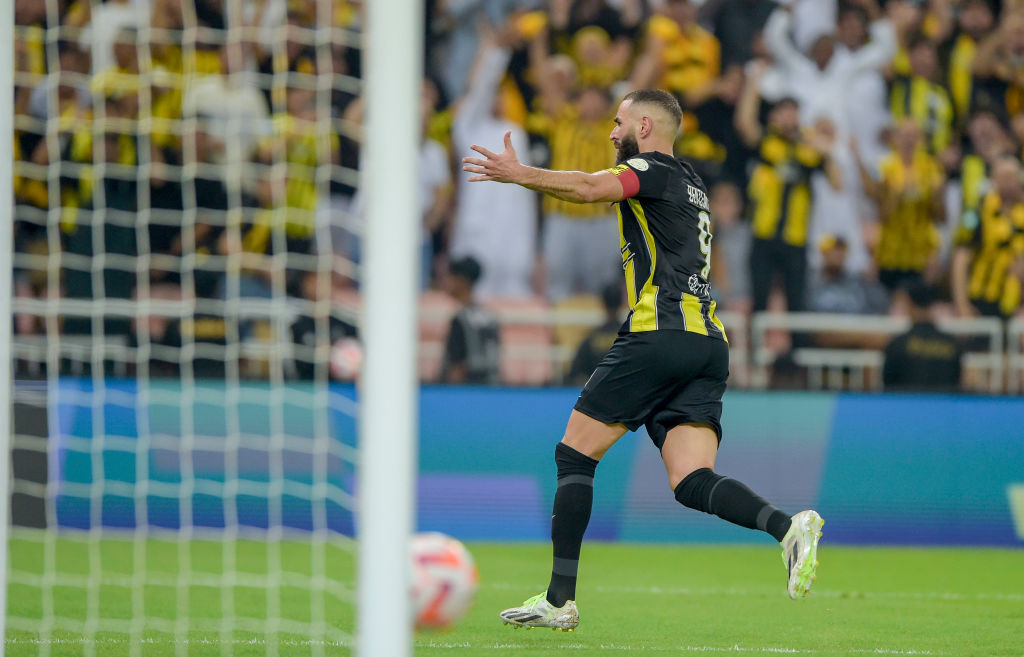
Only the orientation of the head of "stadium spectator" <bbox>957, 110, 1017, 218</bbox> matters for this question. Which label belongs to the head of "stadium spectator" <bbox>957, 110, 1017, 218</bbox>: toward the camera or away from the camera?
toward the camera

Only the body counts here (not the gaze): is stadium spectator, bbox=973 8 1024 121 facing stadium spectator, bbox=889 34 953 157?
no

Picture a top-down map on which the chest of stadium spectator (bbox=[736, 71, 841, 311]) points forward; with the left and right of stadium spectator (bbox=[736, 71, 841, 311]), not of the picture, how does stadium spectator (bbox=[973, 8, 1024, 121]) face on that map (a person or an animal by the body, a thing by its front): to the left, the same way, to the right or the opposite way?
the same way

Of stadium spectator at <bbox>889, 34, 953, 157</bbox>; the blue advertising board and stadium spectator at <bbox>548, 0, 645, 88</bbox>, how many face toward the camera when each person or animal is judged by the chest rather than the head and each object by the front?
3

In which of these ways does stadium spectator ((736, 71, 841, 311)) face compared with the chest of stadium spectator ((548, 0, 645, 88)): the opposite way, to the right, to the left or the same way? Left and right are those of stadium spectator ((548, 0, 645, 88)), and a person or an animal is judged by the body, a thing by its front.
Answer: the same way

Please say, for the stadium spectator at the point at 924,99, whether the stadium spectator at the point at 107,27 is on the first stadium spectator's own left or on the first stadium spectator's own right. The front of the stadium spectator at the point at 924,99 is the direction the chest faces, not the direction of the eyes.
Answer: on the first stadium spectator's own right

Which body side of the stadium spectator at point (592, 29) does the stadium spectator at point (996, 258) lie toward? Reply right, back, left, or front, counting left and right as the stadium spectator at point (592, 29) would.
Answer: left

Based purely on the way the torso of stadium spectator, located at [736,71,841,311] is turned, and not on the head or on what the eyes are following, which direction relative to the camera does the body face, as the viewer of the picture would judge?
toward the camera

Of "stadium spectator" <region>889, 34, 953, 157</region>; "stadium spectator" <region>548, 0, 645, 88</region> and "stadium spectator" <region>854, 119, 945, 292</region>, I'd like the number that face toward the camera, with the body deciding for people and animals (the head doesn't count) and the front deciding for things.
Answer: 3

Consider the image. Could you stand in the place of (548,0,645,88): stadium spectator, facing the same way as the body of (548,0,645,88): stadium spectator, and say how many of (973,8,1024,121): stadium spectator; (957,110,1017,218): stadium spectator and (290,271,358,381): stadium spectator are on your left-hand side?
2

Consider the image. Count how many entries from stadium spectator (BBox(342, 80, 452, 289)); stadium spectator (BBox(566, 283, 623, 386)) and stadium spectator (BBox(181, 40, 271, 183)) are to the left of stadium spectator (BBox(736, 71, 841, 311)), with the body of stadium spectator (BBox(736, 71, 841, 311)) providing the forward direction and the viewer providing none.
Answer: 0

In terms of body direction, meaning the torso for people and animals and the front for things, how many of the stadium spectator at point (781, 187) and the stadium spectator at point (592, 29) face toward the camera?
2

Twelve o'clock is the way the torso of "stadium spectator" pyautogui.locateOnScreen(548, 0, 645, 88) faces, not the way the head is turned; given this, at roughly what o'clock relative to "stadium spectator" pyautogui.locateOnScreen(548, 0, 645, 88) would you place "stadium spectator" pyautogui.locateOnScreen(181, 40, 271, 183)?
"stadium spectator" pyautogui.locateOnScreen(181, 40, 271, 183) is roughly at 2 o'clock from "stadium spectator" pyautogui.locateOnScreen(548, 0, 645, 88).

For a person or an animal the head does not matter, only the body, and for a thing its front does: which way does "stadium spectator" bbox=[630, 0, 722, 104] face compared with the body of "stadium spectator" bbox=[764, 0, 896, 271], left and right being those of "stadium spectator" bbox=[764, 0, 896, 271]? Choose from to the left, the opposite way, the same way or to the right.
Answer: the same way

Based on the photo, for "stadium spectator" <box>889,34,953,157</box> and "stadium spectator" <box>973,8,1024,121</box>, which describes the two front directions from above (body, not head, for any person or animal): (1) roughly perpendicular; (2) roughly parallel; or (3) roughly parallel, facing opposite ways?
roughly parallel

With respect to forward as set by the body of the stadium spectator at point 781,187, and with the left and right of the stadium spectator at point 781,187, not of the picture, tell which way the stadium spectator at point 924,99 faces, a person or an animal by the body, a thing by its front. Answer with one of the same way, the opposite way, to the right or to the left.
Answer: the same way

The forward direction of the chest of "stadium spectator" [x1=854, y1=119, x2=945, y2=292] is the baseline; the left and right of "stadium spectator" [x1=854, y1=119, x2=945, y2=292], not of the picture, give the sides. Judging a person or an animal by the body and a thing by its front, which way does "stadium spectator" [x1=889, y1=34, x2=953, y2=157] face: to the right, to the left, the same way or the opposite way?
the same way

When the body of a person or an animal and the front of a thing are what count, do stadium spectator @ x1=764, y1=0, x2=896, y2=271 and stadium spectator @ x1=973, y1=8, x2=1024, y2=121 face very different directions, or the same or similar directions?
same or similar directions

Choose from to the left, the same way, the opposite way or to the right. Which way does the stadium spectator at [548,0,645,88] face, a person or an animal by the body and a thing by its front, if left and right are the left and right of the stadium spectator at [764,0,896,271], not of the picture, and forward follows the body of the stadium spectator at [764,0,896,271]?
the same way
